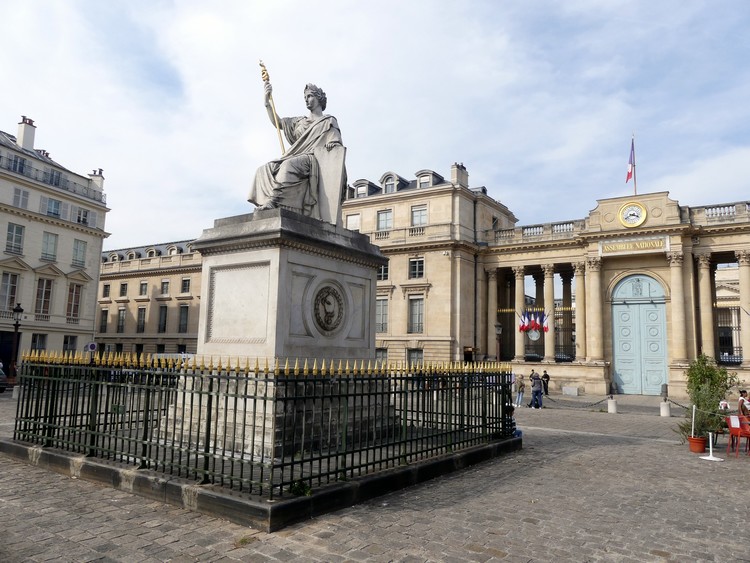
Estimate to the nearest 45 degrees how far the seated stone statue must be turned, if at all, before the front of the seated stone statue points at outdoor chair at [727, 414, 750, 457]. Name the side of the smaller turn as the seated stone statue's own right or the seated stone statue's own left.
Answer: approximately 135° to the seated stone statue's own left

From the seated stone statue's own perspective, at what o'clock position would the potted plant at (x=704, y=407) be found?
The potted plant is roughly at 7 o'clock from the seated stone statue.

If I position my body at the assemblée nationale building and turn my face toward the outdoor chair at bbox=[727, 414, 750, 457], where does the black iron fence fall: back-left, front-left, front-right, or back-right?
front-right

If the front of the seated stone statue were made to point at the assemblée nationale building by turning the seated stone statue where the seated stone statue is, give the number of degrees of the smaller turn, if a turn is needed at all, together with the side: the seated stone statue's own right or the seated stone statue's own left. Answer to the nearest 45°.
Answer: approximately 180°

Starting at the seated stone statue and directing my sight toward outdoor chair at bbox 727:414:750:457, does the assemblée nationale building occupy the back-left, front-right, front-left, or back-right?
front-left
